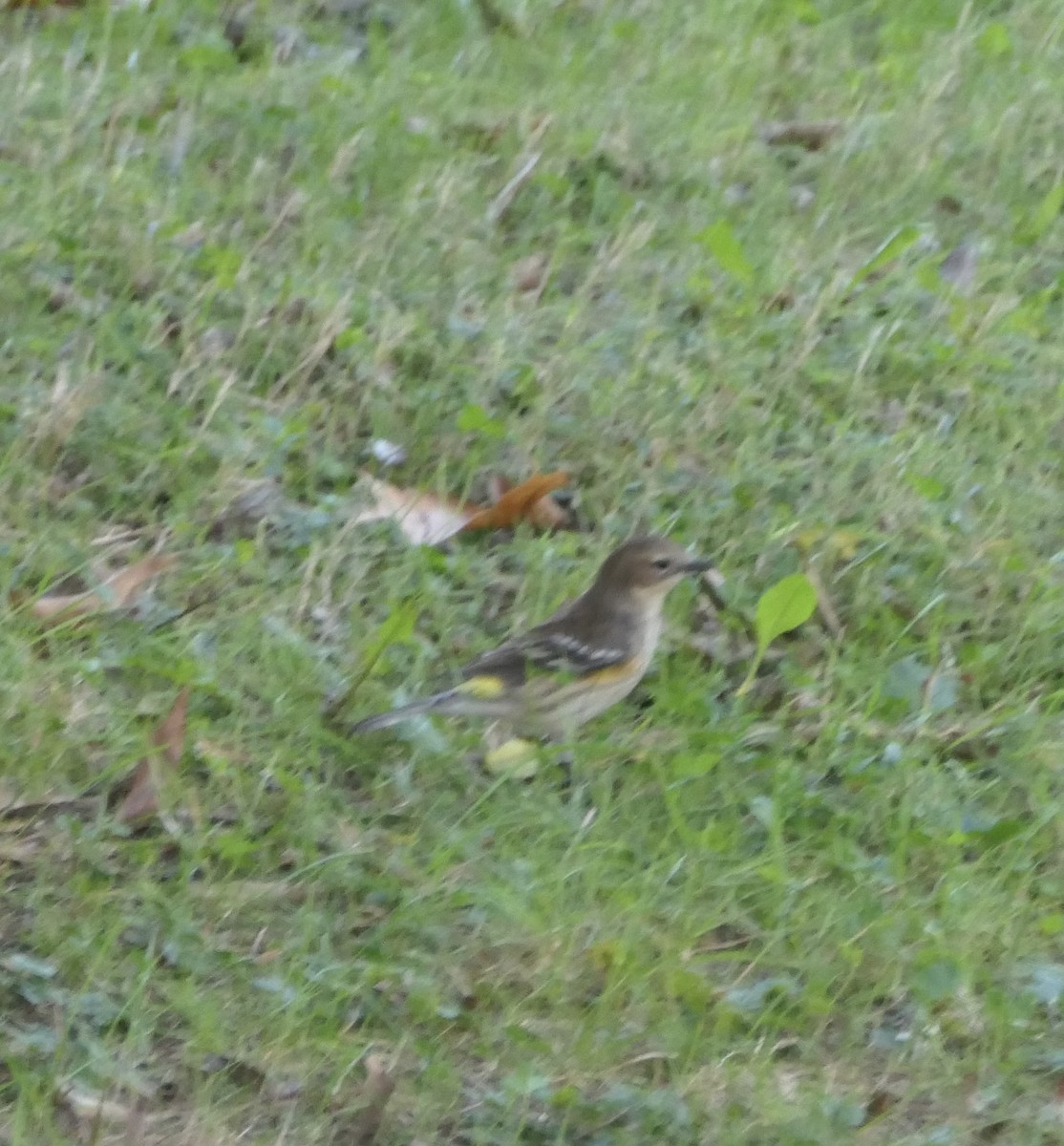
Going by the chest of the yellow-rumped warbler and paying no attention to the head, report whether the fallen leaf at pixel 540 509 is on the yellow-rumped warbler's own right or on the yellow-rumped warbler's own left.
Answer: on the yellow-rumped warbler's own left

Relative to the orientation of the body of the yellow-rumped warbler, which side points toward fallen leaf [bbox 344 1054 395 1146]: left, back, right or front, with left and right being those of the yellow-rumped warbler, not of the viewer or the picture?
right

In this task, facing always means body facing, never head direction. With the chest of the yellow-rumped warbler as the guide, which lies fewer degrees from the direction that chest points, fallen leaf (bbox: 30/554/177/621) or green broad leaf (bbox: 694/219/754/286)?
the green broad leaf

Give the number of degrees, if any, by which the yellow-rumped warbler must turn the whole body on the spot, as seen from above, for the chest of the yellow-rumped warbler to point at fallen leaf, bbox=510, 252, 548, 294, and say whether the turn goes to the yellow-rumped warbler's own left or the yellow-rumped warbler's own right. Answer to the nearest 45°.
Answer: approximately 90° to the yellow-rumped warbler's own left

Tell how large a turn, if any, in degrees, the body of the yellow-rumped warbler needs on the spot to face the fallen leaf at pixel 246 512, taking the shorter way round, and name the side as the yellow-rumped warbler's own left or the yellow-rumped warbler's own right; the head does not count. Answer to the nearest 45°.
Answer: approximately 135° to the yellow-rumped warbler's own left

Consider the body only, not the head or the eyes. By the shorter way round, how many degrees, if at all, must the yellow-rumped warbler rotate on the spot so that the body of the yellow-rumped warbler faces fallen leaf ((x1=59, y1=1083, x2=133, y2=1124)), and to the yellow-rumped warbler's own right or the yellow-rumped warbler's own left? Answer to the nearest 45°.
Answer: approximately 135° to the yellow-rumped warbler's own right

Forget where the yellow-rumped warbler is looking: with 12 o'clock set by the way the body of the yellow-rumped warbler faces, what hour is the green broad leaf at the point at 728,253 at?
The green broad leaf is roughly at 9 o'clock from the yellow-rumped warbler.

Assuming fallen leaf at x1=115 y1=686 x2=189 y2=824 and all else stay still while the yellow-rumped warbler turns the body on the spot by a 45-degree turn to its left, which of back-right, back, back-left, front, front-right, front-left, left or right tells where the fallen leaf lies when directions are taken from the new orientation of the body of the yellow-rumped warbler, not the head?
back

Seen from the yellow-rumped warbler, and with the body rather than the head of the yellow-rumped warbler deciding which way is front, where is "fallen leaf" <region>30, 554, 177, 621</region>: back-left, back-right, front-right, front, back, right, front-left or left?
back

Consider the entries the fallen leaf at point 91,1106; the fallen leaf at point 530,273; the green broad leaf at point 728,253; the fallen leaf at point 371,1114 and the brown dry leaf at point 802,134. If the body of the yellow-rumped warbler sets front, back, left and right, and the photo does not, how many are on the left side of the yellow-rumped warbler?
3

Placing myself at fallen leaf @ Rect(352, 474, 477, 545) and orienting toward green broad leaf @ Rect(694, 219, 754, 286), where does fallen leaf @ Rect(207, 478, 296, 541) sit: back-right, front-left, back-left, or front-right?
back-left

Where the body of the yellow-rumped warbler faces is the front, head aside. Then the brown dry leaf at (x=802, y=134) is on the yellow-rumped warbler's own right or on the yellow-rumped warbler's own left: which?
on the yellow-rumped warbler's own left

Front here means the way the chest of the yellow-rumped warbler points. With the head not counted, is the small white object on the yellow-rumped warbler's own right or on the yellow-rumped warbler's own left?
on the yellow-rumped warbler's own left

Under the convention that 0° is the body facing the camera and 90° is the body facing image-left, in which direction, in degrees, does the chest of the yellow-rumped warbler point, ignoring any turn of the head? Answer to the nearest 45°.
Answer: approximately 270°
